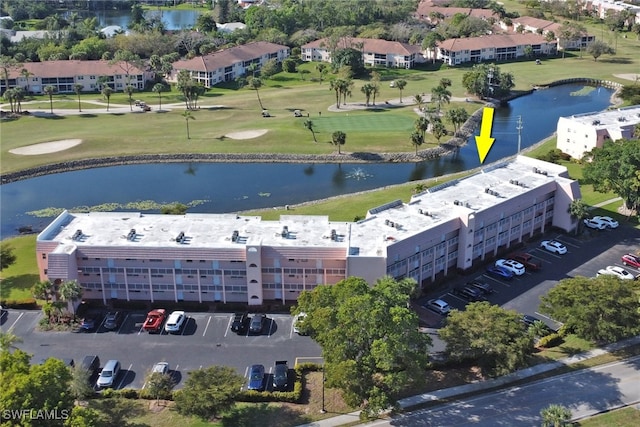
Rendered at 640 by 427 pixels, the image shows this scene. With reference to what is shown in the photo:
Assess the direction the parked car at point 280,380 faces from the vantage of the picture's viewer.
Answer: facing the viewer

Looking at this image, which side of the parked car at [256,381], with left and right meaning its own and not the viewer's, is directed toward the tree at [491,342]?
left

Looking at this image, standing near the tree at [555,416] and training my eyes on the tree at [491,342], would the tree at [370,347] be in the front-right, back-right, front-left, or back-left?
front-left

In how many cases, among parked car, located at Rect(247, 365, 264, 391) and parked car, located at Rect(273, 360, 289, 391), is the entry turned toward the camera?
2

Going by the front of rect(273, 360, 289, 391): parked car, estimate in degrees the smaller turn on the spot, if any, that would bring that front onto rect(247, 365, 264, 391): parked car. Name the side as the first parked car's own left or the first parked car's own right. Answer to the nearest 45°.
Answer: approximately 90° to the first parked car's own right

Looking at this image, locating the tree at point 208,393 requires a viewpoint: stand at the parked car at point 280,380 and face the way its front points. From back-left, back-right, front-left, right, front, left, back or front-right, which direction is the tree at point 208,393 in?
front-right

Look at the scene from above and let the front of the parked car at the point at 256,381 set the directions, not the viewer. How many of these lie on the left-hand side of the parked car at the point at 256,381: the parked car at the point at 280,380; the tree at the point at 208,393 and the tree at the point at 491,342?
2

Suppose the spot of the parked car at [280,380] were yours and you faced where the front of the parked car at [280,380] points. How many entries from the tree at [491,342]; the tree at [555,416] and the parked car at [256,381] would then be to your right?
1

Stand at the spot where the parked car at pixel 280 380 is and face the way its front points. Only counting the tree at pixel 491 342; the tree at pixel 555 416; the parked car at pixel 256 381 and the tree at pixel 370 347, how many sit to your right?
1

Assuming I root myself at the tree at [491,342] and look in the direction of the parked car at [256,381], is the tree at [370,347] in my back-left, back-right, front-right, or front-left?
front-left

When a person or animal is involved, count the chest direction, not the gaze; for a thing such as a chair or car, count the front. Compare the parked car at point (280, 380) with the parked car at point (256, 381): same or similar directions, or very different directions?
same or similar directions

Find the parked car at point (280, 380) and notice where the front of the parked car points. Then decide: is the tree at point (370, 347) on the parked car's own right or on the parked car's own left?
on the parked car's own left

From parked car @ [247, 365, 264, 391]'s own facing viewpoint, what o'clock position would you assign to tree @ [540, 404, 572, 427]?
The tree is roughly at 10 o'clock from the parked car.

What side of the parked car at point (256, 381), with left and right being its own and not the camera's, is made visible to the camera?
front

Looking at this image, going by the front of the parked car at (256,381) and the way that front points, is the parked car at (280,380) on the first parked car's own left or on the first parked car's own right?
on the first parked car's own left
